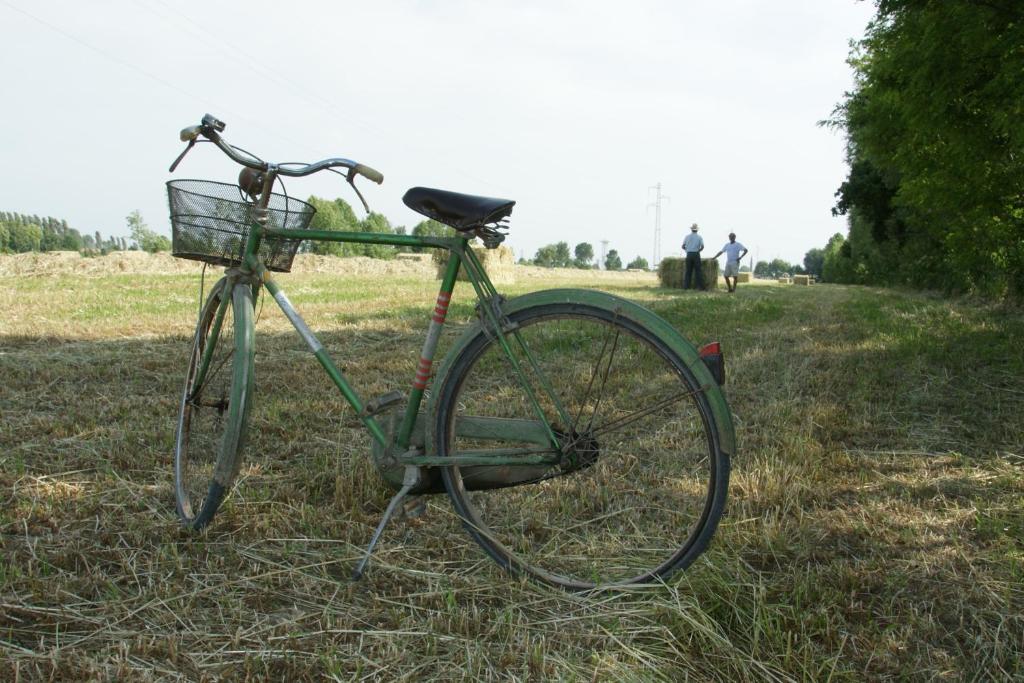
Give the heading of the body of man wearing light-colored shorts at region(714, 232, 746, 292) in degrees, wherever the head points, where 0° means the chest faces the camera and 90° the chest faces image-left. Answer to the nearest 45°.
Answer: approximately 0°

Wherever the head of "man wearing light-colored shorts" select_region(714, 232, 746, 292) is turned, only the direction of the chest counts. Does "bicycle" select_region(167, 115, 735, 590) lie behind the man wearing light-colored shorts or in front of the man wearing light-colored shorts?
in front

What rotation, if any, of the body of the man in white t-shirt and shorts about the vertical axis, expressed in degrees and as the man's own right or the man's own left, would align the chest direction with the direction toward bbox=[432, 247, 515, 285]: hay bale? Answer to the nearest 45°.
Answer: approximately 90° to the man's own right
